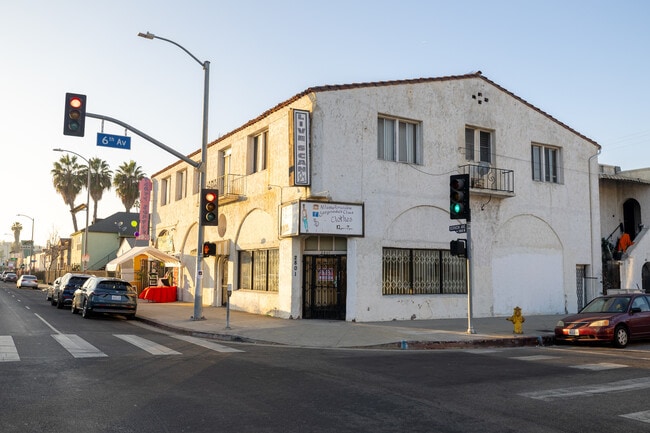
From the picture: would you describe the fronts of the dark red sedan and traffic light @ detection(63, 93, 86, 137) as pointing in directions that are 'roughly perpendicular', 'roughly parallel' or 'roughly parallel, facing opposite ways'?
roughly perpendicular

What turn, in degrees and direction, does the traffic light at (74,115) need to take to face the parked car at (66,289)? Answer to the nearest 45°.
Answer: approximately 180°

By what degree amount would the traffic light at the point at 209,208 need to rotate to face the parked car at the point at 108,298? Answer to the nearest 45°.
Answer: approximately 135° to its right

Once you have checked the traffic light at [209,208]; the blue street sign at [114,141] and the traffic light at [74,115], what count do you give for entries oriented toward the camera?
3

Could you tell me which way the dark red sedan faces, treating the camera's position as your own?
facing the viewer and to the left of the viewer

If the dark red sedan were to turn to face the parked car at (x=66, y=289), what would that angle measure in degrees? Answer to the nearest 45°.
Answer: approximately 45° to its right

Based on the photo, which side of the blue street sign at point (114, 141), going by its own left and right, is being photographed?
front

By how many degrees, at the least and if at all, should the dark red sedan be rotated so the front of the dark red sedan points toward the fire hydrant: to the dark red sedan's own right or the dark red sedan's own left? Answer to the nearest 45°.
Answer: approximately 45° to the dark red sedan's own right

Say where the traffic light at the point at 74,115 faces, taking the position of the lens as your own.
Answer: facing the viewer

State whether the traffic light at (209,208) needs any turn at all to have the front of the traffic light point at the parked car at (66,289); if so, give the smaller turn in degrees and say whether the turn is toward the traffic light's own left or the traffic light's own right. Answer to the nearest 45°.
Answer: approximately 135° to the traffic light's own right

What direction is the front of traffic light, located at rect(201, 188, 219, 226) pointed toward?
toward the camera
